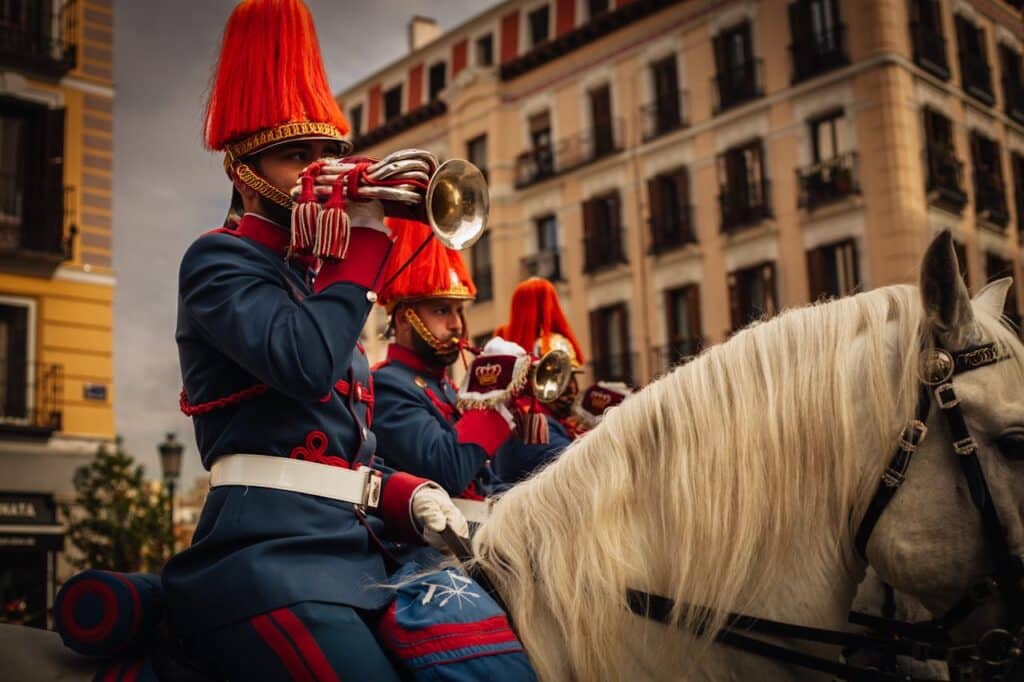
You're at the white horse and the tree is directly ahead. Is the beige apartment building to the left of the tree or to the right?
right

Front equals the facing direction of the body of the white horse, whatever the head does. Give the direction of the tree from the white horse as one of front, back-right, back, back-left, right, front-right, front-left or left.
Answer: back-left

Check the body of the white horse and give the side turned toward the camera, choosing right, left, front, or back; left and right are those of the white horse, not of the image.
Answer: right

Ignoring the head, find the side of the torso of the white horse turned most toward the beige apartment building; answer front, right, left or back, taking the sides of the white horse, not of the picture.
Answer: left

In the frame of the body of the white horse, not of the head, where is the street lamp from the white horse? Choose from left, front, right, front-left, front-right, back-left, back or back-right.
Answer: back-left
